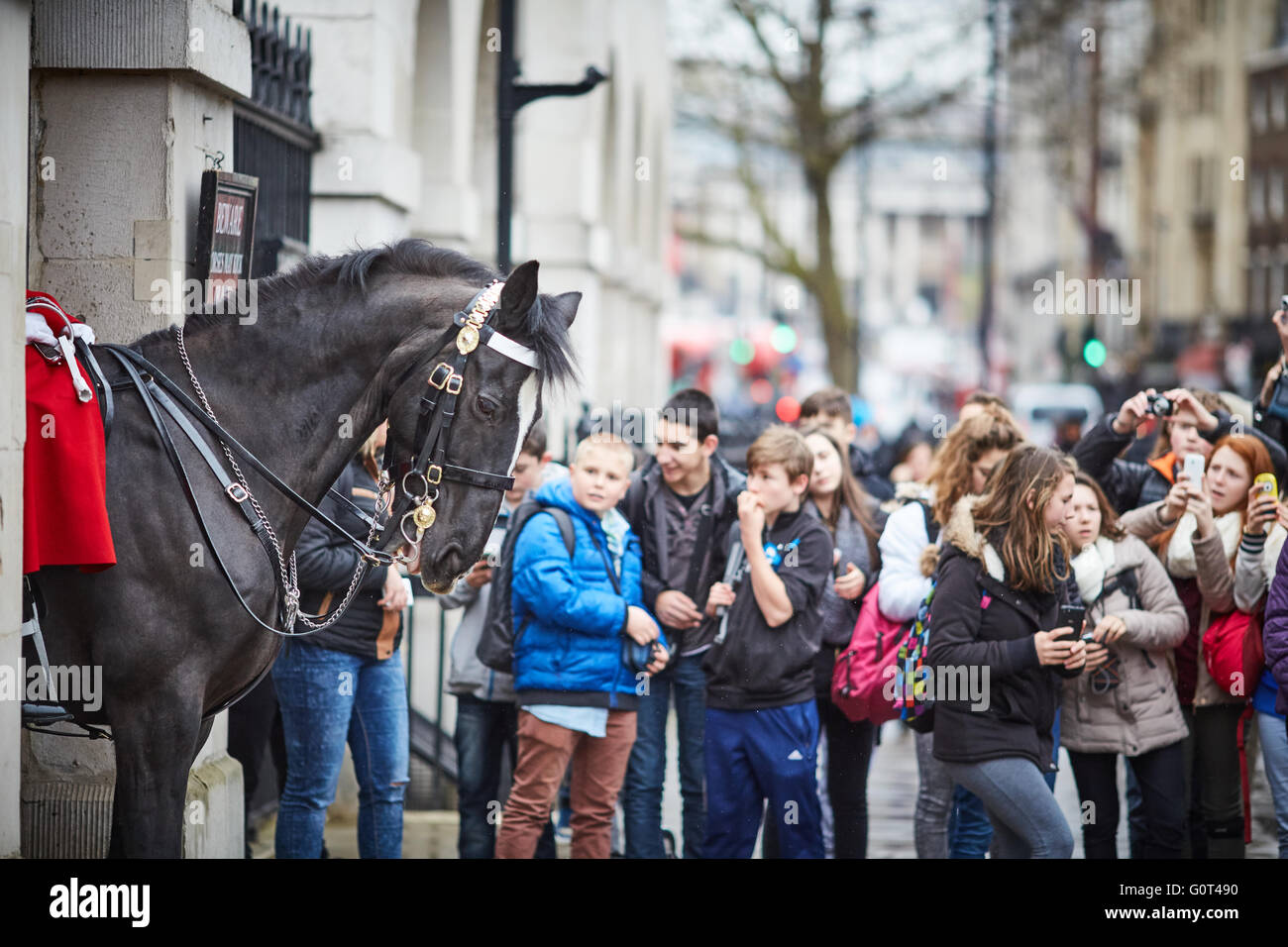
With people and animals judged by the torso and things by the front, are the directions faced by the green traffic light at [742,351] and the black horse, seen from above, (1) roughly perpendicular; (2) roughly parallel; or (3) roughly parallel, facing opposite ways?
roughly perpendicular

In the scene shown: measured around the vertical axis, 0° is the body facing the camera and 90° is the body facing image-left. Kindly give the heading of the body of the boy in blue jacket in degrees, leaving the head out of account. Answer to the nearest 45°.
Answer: approximately 315°

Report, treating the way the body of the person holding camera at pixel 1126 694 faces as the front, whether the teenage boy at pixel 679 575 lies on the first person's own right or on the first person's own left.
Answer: on the first person's own right

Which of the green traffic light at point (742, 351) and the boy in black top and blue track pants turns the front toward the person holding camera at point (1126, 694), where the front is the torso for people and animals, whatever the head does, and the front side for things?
the green traffic light

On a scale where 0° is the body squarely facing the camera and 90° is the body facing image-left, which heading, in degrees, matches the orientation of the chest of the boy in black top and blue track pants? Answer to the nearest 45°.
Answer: approximately 45°

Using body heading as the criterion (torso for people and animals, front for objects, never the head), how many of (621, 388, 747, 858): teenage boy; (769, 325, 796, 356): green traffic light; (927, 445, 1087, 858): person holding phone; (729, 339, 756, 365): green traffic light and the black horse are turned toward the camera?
3

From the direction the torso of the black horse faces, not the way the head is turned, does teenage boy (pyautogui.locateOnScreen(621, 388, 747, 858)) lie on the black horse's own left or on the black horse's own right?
on the black horse's own left

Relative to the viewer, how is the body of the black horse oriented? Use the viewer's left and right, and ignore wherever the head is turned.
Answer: facing to the right of the viewer

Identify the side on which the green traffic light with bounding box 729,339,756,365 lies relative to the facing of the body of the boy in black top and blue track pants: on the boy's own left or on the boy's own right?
on the boy's own right

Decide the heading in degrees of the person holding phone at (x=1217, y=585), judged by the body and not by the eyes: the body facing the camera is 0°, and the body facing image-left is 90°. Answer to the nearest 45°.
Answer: approximately 45°

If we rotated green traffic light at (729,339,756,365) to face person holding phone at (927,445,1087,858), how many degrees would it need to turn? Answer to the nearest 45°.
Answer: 0° — it already faces them
